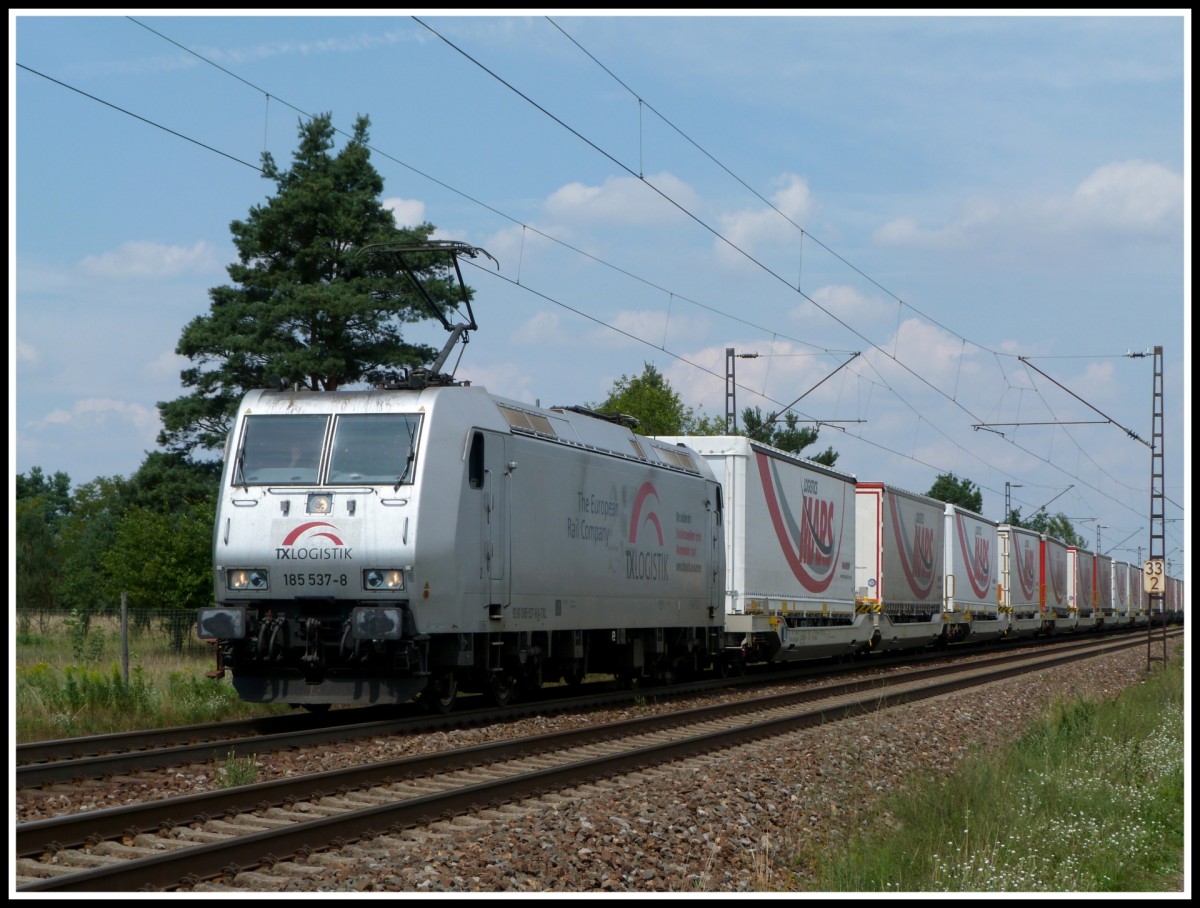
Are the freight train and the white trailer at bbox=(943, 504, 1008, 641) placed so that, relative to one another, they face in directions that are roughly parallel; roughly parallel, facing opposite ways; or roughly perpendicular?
roughly parallel

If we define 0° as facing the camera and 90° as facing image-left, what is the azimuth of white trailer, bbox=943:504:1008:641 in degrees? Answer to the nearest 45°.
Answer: approximately 45°

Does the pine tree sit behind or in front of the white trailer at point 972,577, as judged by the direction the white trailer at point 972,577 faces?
in front

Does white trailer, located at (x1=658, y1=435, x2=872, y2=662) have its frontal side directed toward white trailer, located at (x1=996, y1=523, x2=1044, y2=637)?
no

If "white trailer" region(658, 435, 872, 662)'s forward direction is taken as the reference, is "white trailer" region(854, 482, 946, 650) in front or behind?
behind

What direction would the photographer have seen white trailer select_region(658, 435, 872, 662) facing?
facing the viewer and to the left of the viewer

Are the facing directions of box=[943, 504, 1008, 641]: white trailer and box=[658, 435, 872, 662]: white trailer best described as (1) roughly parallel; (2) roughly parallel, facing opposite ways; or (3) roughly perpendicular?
roughly parallel

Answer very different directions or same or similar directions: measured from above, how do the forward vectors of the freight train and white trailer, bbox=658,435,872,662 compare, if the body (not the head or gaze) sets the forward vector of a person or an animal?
same or similar directions

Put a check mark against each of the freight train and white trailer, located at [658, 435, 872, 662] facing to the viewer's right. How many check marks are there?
0

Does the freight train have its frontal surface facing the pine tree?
no

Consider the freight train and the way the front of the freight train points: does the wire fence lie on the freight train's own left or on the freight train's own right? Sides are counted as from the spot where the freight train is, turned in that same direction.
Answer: on the freight train's own right

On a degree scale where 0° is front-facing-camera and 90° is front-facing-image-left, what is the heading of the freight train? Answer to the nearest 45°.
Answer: approximately 45°
